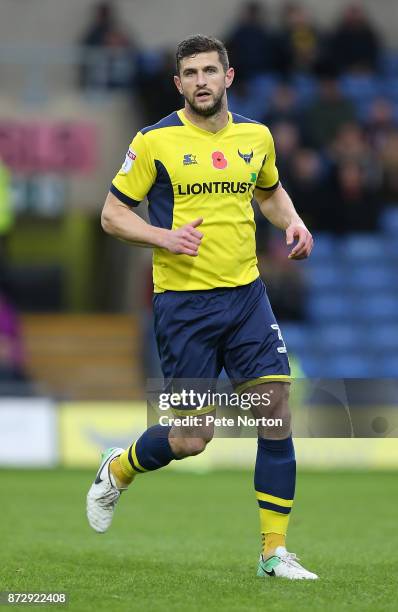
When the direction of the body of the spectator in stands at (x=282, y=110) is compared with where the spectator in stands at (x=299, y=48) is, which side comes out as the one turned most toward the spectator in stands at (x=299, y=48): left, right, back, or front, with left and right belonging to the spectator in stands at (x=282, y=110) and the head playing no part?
back

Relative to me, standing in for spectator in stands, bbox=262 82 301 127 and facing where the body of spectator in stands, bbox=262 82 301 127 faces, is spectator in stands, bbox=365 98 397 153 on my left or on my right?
on my left

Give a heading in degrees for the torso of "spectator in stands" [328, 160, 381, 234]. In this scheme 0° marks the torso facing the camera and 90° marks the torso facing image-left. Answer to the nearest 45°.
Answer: approximately 0°
